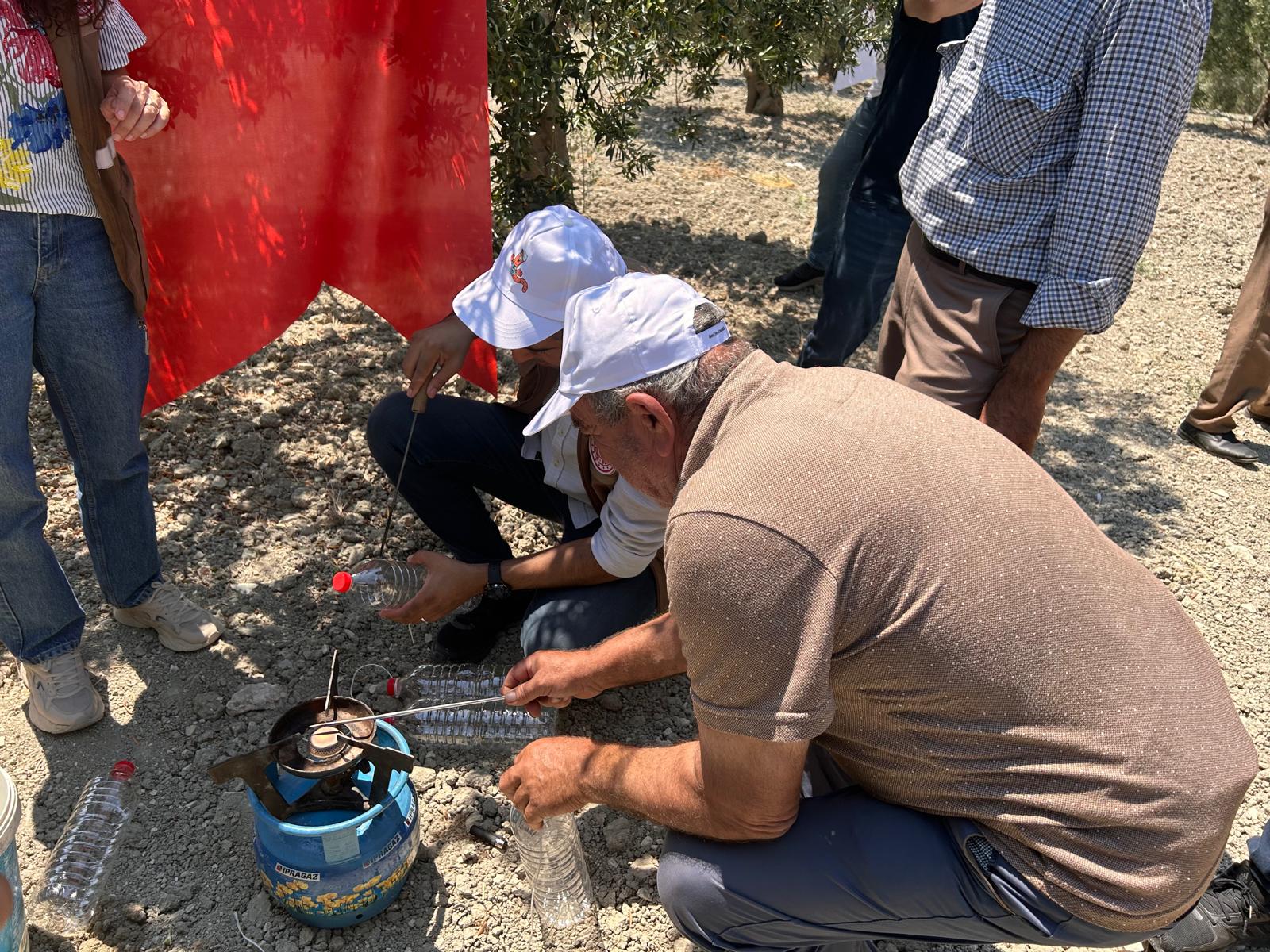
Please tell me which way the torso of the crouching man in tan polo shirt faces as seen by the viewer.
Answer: to the viewer's left

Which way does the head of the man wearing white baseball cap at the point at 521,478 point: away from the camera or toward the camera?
toward the camera

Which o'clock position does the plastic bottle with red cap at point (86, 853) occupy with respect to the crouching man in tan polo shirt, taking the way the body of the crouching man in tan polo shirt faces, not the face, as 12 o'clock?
The plastic bottle with red cap is roughly at 12 o'clock from the crouching man in tan polo shirt.

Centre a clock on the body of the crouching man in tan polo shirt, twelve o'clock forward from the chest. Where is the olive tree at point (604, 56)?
The olive tree is roughly at 2 o'clock from the crouching man in tan polo shirt.

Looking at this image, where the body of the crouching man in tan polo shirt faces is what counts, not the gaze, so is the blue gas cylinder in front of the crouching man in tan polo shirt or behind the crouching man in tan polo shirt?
in front

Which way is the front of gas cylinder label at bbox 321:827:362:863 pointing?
toward the camera

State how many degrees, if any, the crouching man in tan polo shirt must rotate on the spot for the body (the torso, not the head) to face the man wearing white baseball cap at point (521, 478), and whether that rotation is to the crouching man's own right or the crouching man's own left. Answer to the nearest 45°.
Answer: approximately 45° to the crouching man's own right

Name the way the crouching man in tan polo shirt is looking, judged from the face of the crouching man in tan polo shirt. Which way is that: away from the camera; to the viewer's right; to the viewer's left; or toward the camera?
to the viewer's left

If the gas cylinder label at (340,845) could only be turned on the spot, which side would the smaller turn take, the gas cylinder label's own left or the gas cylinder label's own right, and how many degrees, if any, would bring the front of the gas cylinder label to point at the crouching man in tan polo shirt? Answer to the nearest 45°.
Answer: approximately 45° to the gas cylinder label's own left

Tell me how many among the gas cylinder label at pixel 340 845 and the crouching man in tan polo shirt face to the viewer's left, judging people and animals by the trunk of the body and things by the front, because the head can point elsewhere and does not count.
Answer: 1

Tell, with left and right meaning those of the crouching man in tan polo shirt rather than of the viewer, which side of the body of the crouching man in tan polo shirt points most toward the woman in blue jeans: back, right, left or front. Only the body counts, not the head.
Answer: front

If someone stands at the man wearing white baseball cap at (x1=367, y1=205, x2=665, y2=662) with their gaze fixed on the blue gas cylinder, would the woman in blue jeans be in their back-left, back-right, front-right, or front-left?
front-right

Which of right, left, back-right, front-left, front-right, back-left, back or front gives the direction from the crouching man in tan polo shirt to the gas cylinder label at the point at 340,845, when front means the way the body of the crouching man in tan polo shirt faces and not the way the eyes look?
front

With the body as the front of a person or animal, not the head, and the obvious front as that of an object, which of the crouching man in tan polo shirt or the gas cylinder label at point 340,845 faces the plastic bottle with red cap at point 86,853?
the crouching man in tan polo shirt
